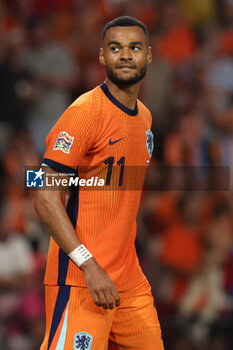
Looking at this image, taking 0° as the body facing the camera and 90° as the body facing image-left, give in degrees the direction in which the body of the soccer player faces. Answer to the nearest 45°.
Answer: approximately 315°
